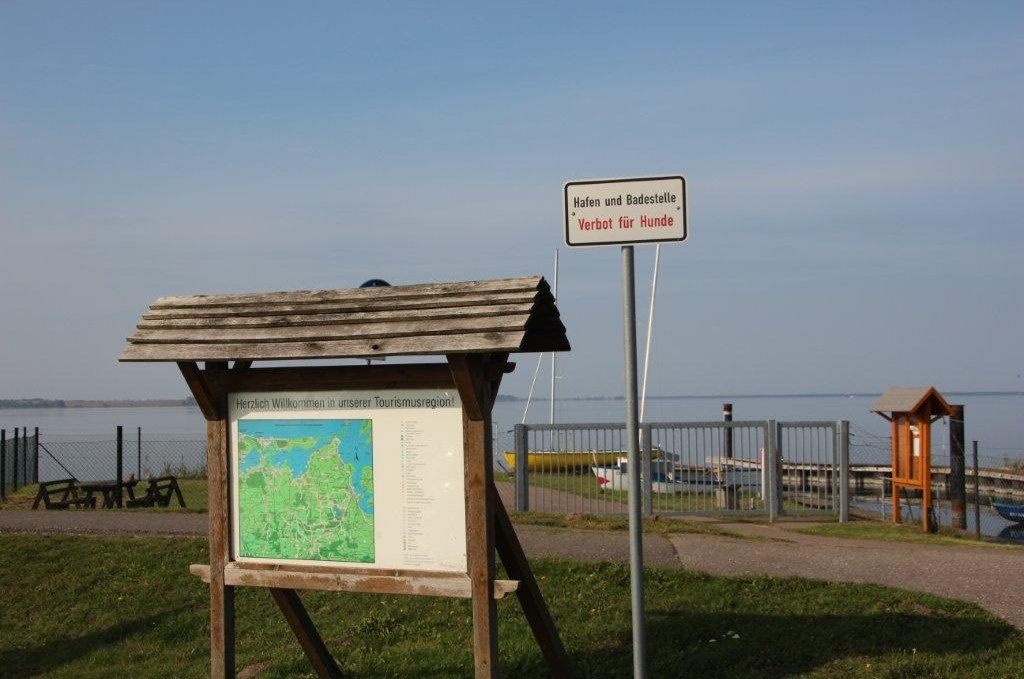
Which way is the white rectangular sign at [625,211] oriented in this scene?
toward the camera

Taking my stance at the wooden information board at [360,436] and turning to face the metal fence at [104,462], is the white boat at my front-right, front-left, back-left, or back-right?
front-right

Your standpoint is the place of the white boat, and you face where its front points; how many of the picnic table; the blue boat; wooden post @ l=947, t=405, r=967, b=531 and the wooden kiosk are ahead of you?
1

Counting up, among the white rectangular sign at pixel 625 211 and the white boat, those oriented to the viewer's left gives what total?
1

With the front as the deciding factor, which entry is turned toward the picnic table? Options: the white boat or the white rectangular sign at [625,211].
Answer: the white boat

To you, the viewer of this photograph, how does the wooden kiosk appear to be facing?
facing the viewer and to the left of the viewer

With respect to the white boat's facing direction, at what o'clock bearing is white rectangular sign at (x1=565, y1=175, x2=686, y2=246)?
The white rectangular sign is roughly at 9 o'clock from the white boat.

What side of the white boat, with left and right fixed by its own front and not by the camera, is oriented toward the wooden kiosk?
back

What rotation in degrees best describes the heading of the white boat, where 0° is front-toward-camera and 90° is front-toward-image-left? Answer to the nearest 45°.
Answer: approximately 90°

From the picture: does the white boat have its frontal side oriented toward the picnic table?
yes

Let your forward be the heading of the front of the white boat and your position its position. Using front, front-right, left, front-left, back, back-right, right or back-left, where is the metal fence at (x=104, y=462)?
front-right

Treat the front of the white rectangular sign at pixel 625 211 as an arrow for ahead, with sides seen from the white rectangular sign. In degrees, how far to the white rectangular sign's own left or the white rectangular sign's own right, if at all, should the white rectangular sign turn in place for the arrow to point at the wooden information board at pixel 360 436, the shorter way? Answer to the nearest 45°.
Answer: approximately 135° to the white rectangular sign's own right

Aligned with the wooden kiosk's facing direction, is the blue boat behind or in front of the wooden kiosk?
behind
